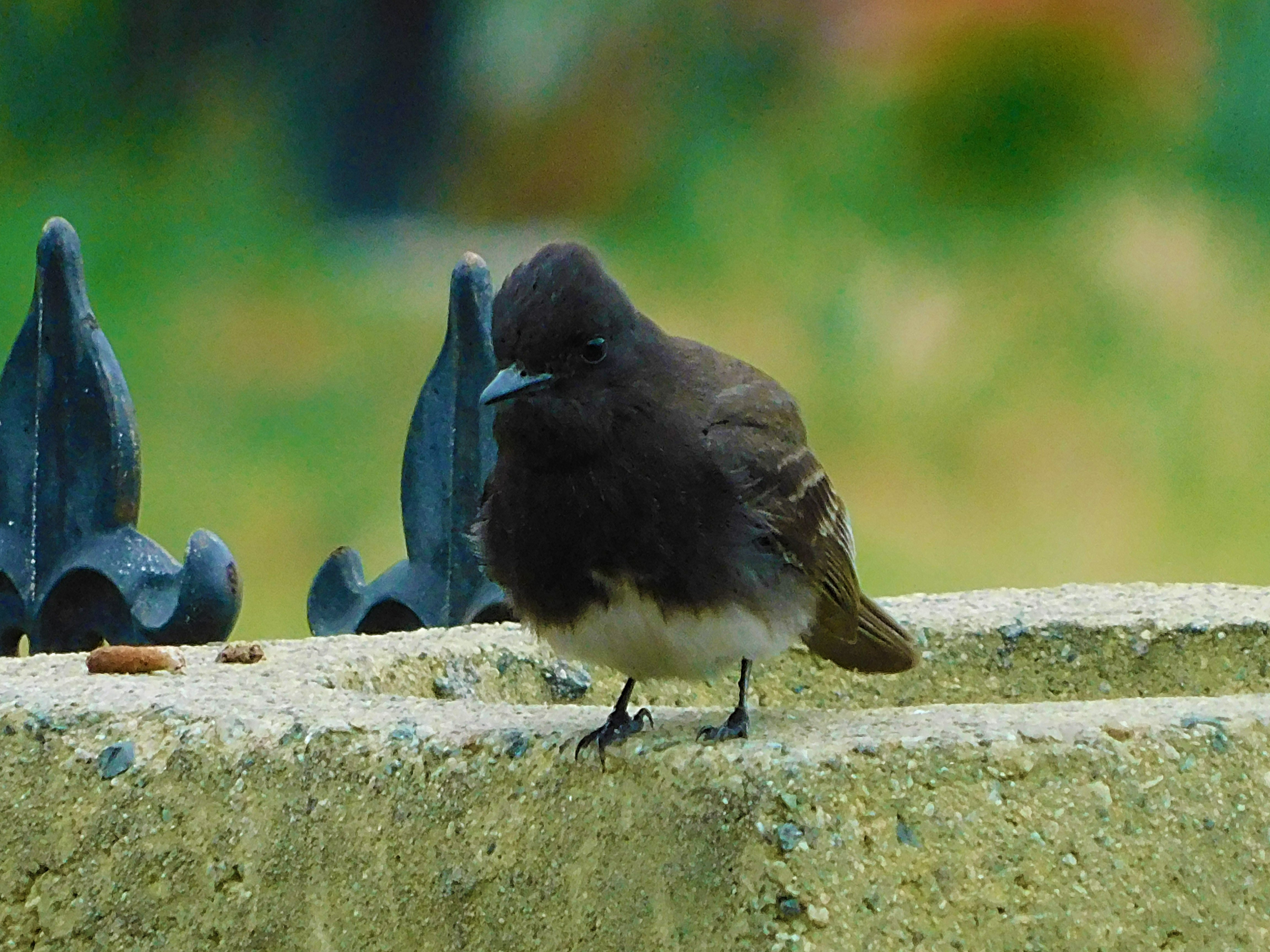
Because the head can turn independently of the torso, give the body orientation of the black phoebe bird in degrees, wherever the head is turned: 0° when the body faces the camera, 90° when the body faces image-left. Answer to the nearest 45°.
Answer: approximately 45°

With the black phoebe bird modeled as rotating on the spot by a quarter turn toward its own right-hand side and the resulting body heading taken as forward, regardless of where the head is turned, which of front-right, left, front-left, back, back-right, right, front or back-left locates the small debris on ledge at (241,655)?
front

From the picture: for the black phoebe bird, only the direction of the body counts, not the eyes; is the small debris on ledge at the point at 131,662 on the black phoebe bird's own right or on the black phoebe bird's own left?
on the black phoebe bird's own right
